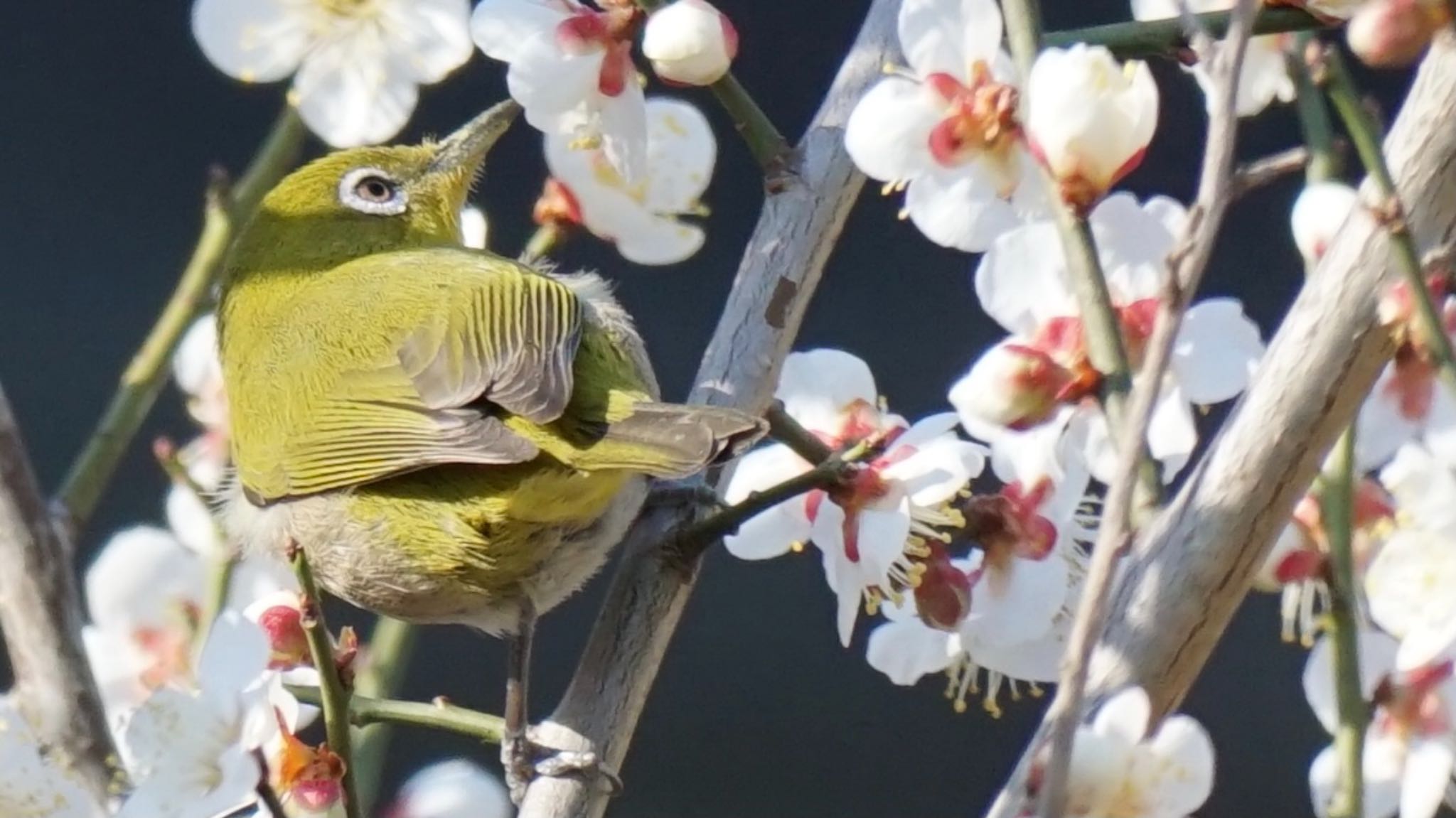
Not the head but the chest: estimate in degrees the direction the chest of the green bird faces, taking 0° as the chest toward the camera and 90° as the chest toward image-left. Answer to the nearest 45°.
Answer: approximately 135°

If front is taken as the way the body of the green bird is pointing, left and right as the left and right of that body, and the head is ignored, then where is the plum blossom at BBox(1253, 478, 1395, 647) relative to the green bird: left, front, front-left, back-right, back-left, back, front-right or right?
back

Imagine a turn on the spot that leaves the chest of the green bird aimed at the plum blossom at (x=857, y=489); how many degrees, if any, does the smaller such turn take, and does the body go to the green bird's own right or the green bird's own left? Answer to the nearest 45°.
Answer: approximately 180°

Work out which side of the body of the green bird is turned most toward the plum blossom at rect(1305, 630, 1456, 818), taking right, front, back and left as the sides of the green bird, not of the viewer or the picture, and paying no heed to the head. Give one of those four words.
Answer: back

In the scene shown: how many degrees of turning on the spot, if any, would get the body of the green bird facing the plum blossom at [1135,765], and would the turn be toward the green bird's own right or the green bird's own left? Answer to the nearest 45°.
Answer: approximately 180°
